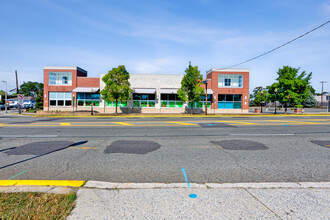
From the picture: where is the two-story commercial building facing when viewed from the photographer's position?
facing the viewer

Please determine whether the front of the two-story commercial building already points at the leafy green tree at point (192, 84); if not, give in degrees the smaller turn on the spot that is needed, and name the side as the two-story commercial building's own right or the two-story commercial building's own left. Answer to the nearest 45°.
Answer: approximately 45° to the two-story commercial building's own left

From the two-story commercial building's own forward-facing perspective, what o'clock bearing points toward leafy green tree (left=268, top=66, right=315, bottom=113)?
The leafy green tree is roughly at 9 o'clock from the two-story commercial building.

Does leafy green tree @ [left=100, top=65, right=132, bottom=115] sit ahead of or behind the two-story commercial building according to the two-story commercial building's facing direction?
ahead
